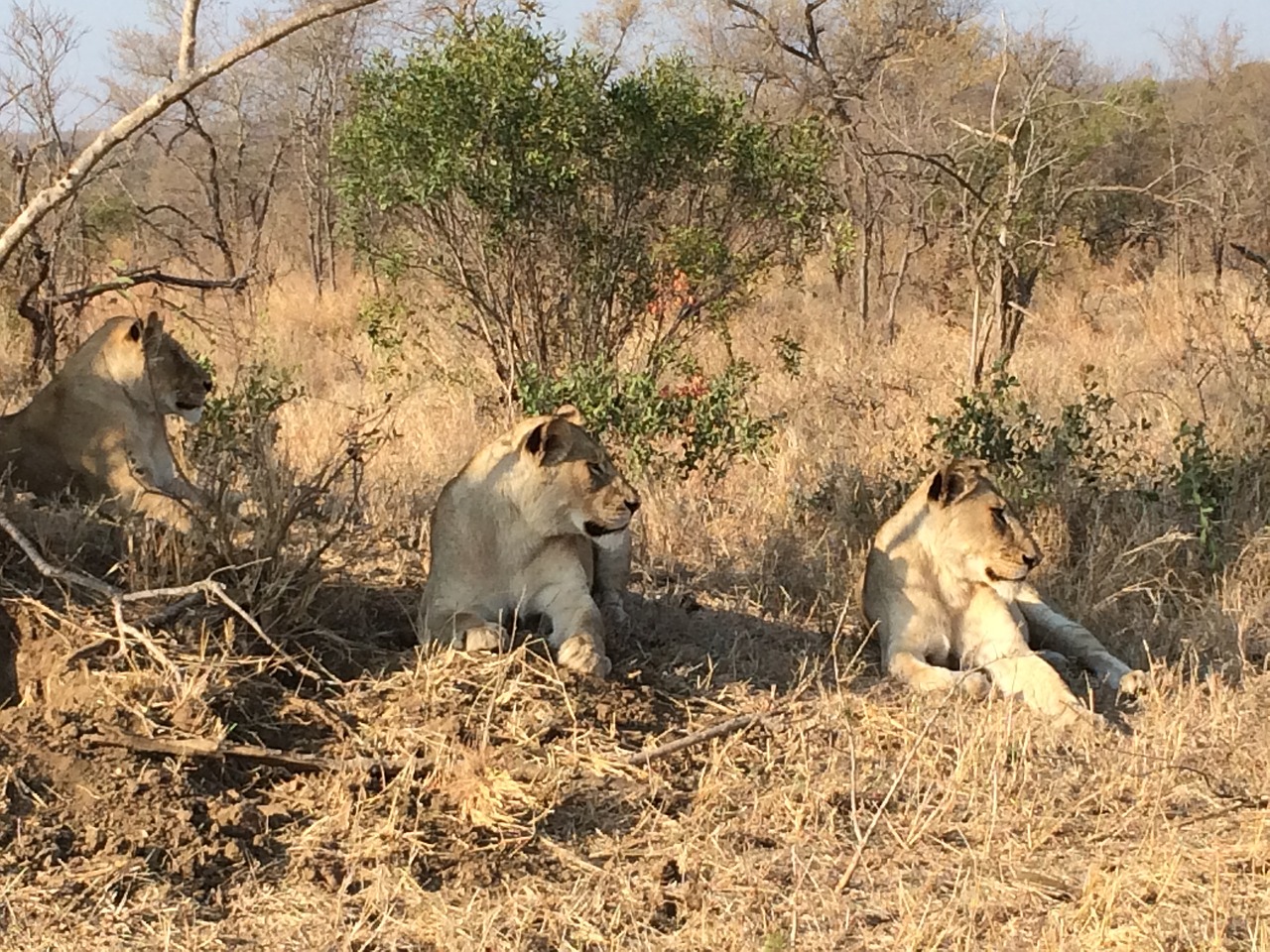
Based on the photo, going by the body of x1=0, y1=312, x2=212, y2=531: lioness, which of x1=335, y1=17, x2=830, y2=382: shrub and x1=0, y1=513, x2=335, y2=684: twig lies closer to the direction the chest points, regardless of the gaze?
the shrub

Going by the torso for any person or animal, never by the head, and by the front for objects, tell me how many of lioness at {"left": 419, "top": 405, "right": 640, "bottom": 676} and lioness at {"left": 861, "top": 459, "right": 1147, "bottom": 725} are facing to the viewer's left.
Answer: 0

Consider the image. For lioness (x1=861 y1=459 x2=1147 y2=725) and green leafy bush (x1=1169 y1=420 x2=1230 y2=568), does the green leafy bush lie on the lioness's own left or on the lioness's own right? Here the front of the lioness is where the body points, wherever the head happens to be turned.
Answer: on the lioness's own left

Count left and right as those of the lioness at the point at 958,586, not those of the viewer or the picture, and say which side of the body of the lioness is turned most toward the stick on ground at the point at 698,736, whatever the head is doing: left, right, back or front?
right

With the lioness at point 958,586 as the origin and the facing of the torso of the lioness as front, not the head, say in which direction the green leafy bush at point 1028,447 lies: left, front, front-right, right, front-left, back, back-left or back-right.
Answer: back-left

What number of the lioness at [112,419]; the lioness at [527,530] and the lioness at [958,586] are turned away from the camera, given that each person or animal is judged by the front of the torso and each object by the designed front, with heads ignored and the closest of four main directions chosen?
0

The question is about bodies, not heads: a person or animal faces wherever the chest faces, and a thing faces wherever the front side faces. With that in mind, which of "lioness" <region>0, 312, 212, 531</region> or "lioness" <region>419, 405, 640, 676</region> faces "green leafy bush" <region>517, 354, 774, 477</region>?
"lioness" <region>0, 312, 212, 531</region>

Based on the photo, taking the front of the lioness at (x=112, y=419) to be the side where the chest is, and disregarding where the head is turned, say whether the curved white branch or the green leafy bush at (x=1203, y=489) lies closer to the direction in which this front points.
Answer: the green leafy bush

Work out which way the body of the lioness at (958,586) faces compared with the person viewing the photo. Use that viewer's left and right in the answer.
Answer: facing the viewer and to the right of the viewer

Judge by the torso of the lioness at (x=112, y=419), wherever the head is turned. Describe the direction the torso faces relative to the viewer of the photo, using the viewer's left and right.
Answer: facing to the right of the viewer

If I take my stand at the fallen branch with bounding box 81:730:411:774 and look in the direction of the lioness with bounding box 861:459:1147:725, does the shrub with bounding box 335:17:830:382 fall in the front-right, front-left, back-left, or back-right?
front-left
